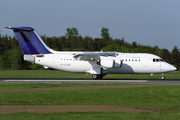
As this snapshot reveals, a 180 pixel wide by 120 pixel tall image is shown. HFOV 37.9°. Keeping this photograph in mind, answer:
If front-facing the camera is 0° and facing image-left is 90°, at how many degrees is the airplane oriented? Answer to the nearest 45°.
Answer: approximately 270°
